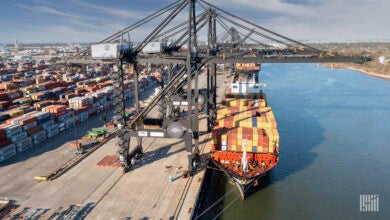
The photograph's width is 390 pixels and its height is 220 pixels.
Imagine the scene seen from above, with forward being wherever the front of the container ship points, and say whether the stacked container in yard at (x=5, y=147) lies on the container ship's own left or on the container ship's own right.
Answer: on the container ship's own right

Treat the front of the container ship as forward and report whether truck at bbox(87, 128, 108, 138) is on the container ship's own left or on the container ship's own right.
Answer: on the container ship's own right

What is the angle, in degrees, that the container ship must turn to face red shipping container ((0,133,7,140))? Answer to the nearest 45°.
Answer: approximately 90° to its right

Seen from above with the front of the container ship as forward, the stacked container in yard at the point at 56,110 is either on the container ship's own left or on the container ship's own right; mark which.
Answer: on the container ship's own right

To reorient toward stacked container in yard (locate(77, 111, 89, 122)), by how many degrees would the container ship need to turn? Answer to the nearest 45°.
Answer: approximately 135° to its right

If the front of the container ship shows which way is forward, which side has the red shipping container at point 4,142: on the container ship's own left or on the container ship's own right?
on the container ship's own right

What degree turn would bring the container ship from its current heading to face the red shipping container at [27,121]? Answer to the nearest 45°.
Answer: approximately 90° to its right

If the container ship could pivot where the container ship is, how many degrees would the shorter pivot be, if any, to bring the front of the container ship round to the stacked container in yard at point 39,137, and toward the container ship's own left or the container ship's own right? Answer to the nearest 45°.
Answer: approximately 90° to the container ship's own right

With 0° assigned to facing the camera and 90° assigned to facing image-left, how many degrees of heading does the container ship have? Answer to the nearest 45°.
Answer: approximately 0°

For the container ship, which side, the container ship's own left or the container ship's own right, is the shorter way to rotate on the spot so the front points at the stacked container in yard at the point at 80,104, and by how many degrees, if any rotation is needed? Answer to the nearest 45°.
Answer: approximately 135° to the container ship's own right
